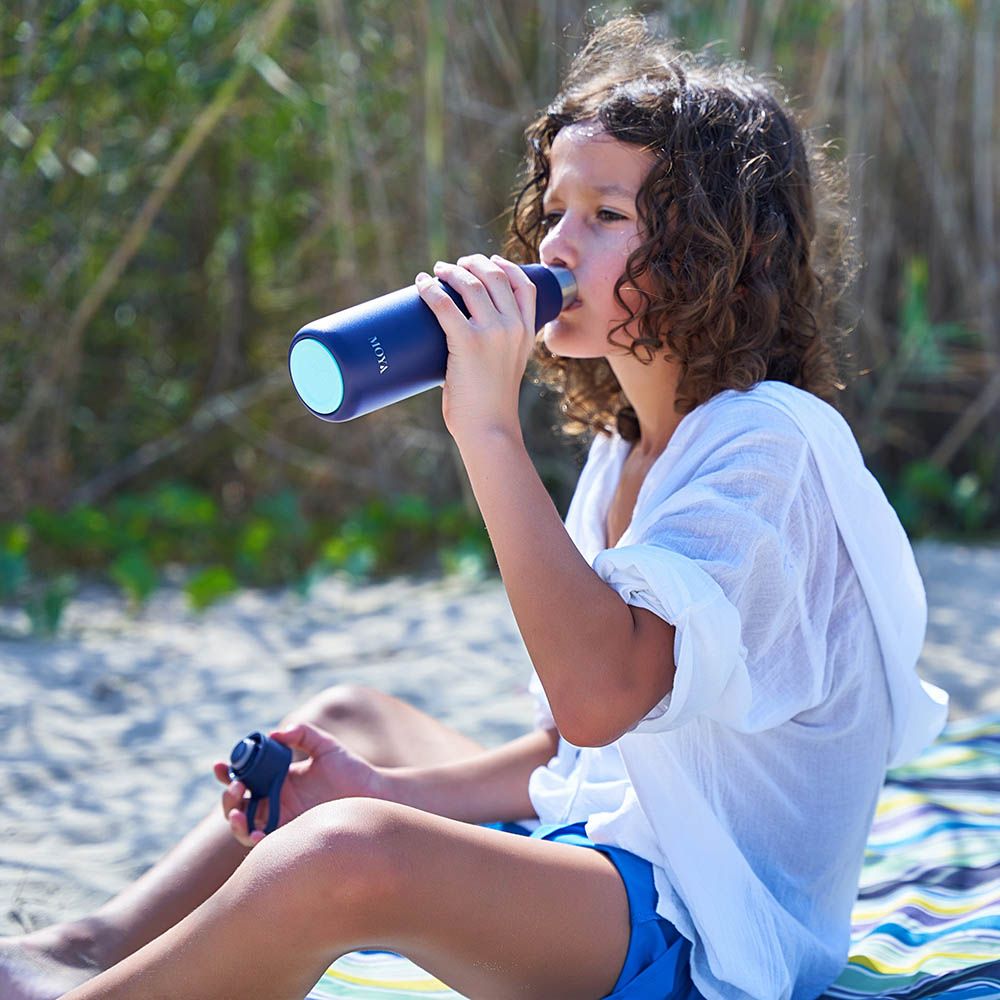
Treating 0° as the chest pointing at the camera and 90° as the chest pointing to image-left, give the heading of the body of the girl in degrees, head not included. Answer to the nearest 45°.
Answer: approximately 90°
